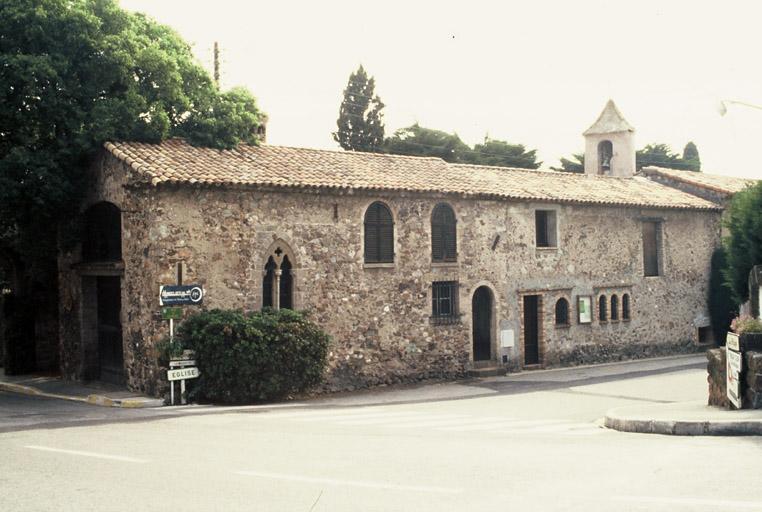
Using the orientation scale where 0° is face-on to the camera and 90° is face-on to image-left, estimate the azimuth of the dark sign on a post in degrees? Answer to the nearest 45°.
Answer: approximately 0°

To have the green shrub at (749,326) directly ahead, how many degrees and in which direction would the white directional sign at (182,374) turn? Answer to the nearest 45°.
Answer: approximately 45° to its left

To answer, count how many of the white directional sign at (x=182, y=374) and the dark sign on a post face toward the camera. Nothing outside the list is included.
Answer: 2

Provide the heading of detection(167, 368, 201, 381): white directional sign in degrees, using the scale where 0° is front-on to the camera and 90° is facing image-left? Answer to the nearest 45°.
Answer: approximately 0°

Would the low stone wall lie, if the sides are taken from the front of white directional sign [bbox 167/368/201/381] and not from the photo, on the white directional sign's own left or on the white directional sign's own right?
on the white directional sign's own left

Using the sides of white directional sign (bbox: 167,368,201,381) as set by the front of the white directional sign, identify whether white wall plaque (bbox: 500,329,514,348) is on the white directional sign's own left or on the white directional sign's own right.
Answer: on the white directional sign's own left
